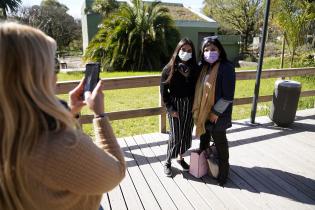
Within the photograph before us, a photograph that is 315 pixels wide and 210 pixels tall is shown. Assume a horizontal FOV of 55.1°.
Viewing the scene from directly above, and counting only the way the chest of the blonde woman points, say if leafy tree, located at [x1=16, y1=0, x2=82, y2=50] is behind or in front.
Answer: in front

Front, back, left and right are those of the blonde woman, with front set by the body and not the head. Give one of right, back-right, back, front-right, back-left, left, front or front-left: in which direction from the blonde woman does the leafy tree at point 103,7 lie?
front-left

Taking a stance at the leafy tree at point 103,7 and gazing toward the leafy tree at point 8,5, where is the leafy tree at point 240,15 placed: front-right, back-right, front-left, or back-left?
back-right

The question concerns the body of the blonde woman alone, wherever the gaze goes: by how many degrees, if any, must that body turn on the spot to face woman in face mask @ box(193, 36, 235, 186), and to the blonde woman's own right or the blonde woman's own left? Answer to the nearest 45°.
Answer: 0° — they already face them

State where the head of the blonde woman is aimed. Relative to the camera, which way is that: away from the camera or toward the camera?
away from the camera

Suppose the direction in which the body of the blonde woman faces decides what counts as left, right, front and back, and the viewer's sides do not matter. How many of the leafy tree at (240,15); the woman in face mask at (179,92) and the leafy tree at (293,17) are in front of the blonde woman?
3

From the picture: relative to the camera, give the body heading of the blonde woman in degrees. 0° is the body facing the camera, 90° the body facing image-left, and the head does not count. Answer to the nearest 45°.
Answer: approximately 225°

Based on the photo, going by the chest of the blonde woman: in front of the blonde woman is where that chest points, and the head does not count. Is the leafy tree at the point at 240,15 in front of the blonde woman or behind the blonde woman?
in front
